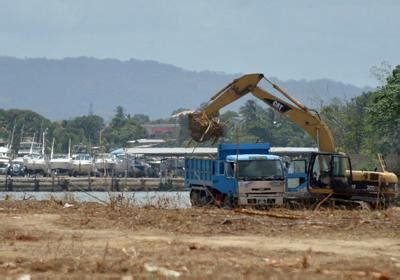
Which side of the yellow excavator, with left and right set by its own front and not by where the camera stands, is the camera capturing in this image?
left
